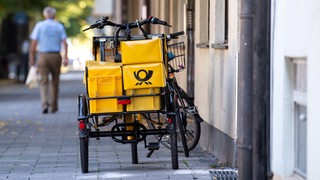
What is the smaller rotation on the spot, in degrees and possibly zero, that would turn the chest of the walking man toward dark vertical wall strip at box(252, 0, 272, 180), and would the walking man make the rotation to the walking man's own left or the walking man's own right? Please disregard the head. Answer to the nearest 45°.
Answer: approximately 180°

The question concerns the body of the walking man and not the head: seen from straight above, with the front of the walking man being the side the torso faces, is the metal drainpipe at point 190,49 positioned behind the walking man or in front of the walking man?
behind

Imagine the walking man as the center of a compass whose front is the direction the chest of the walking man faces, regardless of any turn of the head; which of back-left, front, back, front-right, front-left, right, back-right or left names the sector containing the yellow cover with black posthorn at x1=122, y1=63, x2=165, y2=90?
back

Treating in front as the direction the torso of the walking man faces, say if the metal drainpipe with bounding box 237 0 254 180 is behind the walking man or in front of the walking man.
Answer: behind

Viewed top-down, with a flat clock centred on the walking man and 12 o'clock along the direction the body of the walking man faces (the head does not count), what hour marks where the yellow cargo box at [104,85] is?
The yellow cargo box is roughly at 6 o'clock from the walking man.

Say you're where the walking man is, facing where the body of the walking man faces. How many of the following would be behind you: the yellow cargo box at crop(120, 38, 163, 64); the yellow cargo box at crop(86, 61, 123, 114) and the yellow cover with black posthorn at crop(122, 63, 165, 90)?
3

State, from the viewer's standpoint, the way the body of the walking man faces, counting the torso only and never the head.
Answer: away from the camera
